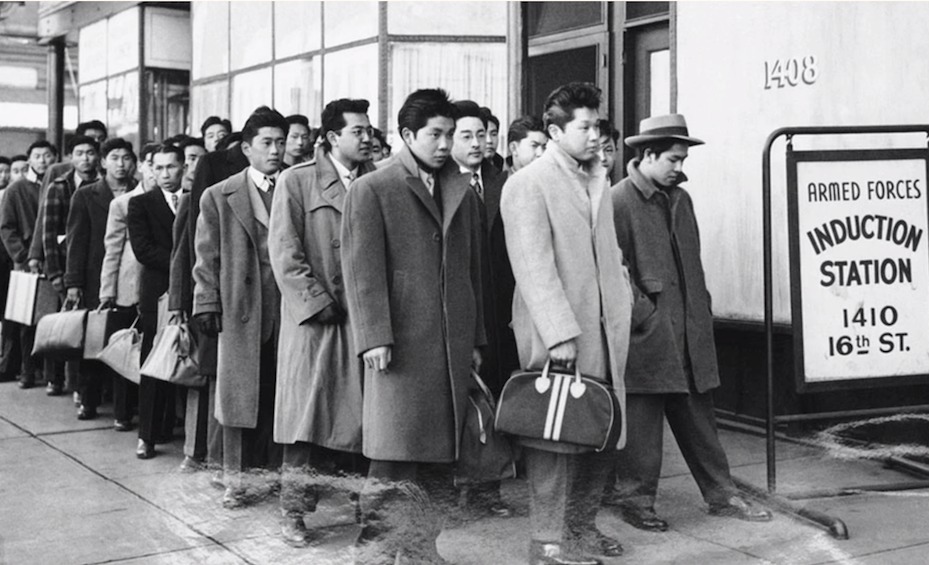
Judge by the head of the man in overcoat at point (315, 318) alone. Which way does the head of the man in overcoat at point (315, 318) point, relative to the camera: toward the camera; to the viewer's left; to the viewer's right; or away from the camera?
to the viewer's right

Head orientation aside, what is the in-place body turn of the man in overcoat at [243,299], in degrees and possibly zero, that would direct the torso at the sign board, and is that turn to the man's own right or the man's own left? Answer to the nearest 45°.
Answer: approximately 45° to the man's own left

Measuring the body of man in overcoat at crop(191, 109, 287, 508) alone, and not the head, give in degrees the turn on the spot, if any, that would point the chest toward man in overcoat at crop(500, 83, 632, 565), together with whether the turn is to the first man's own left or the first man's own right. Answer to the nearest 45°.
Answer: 0° — they already face them

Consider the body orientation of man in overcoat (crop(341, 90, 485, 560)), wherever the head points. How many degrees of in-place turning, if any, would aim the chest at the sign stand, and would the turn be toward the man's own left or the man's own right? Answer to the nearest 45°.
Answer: approximately 45° to the man's own left

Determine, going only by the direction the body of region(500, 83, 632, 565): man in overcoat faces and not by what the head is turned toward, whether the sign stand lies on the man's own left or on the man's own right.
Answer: on the man's own left

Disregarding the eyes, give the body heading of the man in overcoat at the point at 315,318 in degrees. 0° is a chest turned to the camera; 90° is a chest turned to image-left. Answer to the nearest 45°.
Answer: approximately 315°
